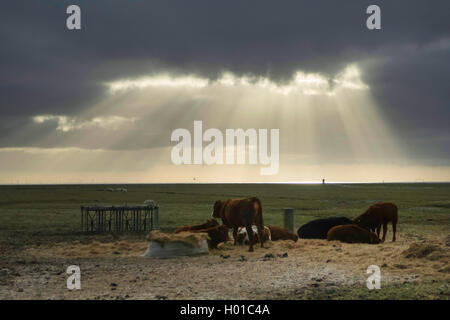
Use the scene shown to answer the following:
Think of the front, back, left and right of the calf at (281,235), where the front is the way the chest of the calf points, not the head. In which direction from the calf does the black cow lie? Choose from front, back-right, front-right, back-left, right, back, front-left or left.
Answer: front

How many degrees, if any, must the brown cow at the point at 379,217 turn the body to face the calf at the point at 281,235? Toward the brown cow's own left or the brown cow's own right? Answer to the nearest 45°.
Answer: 0° — it already faces it

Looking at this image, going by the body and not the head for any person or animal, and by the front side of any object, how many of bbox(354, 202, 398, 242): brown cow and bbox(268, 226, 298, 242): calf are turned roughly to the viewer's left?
2

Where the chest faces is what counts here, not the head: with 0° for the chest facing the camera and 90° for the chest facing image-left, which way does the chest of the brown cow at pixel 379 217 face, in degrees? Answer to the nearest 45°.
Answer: approximately 90°

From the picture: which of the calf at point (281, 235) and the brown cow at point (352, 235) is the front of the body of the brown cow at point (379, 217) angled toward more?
the calf

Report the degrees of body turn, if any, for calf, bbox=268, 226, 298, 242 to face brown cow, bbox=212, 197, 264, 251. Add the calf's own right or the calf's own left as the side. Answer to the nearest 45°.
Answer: approximately 45° to the calf's own left
